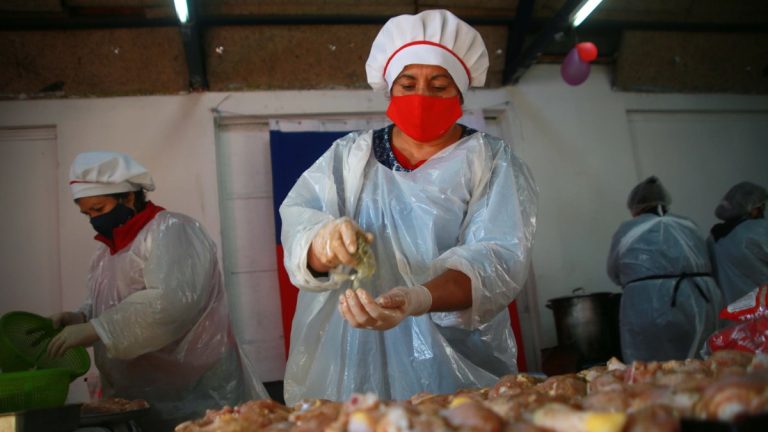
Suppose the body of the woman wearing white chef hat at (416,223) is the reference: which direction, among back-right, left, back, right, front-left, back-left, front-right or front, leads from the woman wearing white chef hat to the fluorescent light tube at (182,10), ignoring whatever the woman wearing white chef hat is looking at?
back-right

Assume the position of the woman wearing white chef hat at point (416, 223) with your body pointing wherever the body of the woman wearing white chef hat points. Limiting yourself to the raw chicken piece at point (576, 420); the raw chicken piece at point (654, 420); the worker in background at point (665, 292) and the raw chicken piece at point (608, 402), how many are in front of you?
3

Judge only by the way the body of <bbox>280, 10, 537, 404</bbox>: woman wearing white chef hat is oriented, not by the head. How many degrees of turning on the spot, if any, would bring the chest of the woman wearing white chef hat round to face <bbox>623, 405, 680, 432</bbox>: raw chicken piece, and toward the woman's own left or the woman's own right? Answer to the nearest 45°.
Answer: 0° — they already face it

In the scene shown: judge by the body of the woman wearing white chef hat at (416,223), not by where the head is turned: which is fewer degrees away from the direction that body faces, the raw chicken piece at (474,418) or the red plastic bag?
the raw chicken piece

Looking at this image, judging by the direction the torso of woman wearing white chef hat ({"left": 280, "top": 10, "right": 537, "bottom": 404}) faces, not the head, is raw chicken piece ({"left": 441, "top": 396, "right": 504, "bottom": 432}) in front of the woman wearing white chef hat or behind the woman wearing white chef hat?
in front

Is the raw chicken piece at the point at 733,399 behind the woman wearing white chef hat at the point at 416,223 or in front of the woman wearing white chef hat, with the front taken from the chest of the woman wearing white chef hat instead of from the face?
in front

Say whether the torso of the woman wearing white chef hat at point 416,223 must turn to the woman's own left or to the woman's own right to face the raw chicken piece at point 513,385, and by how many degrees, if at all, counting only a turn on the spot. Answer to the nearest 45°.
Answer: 0° — they already face it

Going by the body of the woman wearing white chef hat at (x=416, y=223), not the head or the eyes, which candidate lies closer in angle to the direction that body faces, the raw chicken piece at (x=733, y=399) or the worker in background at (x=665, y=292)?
the raw chicken piece

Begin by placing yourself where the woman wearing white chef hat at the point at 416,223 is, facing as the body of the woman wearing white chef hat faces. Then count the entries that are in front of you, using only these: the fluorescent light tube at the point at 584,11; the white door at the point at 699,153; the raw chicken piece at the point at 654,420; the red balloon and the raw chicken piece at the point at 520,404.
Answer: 2

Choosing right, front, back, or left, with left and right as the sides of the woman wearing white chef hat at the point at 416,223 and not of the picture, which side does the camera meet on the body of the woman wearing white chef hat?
front

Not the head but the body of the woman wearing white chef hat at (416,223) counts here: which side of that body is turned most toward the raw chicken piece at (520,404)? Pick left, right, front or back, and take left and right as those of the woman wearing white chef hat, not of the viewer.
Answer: front

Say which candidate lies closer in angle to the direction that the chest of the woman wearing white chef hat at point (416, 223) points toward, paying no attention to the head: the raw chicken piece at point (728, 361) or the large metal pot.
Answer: the raw chicken piece

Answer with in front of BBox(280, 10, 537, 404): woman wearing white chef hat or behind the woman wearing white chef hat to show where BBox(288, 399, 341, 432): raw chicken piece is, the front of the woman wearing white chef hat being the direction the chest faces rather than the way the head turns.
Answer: in front

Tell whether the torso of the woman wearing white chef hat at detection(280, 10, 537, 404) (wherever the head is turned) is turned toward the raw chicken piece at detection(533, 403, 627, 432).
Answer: yes
